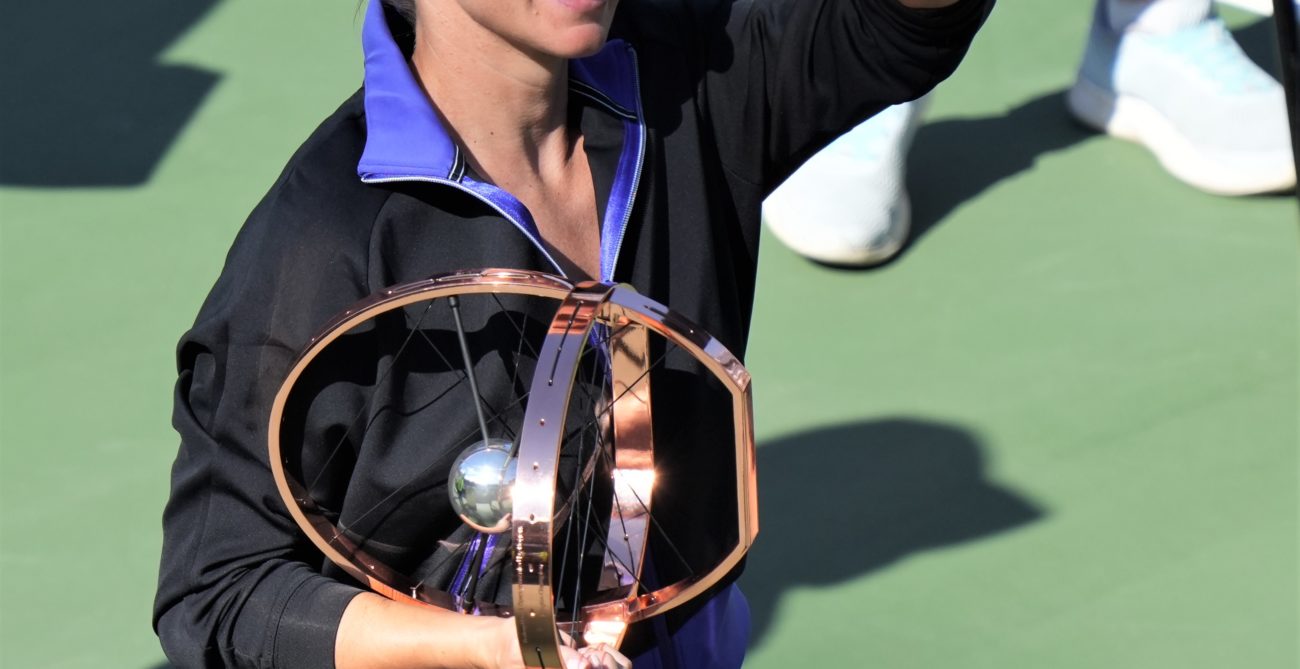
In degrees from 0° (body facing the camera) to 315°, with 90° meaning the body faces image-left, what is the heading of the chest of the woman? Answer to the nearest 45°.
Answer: approximately 315°
